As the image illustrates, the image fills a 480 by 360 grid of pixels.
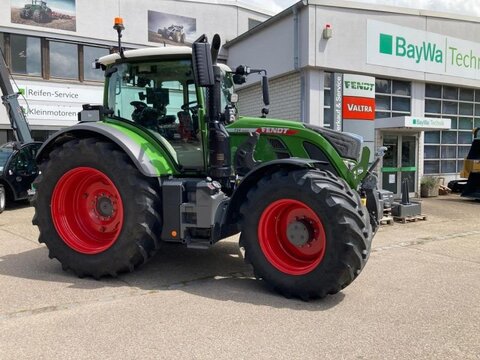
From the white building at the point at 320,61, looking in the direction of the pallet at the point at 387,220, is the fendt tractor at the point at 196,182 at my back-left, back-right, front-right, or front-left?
front-right

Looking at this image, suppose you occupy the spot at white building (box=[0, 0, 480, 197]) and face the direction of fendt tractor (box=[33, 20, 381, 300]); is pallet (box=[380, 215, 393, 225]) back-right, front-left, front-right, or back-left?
front-left

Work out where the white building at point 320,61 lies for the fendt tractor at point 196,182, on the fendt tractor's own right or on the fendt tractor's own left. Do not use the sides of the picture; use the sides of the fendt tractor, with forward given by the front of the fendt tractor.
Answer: on the fendt tractor's own left

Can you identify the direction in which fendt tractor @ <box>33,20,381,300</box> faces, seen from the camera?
facing the viewer and to the right of the viewer

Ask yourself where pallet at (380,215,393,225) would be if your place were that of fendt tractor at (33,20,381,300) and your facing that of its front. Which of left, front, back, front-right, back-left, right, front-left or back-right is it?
left
